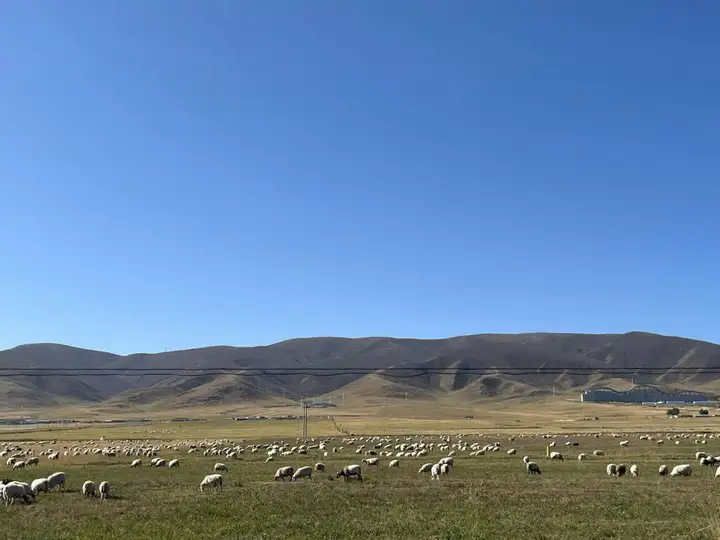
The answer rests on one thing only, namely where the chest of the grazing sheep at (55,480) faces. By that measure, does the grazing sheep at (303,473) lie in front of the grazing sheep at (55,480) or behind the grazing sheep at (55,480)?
behind

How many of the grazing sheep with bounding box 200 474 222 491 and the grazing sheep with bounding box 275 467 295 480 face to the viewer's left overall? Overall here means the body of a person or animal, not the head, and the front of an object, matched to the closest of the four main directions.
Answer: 2

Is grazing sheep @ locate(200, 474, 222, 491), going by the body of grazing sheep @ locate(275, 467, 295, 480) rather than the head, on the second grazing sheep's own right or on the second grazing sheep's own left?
on the second grazing sheep's own left

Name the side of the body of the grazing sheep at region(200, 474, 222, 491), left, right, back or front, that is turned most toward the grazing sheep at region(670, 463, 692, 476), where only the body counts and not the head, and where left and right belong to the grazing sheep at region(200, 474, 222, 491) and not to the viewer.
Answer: back

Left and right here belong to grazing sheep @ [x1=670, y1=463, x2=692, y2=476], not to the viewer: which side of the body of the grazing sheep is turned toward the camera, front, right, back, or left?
left

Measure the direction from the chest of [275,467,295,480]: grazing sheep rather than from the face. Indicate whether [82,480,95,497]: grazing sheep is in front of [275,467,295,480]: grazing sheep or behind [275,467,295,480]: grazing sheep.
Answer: in front

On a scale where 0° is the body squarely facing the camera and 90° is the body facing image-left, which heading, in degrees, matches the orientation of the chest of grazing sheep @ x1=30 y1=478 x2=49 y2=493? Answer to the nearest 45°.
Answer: approximately 90°

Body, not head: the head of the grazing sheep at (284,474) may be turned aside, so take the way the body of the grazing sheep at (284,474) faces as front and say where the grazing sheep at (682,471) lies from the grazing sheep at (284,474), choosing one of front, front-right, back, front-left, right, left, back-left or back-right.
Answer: back

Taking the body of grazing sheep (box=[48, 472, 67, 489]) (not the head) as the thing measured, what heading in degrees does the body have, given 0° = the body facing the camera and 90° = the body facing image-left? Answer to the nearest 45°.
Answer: approximately 90°

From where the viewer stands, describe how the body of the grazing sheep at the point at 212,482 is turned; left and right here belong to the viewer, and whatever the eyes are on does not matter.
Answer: facing to the left of the viewer

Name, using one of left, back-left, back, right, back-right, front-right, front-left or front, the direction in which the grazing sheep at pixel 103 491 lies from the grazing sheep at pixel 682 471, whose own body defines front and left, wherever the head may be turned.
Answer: front-left

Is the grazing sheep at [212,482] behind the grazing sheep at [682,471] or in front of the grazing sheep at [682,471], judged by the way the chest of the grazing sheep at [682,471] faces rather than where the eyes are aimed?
in front

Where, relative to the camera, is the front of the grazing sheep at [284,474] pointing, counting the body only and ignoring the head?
to the viewer's left
